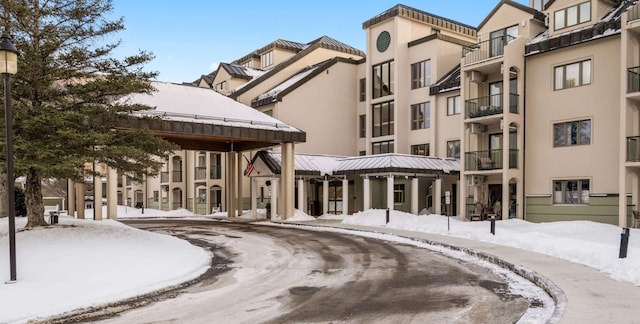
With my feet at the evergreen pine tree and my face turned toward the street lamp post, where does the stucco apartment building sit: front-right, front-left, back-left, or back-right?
back-left

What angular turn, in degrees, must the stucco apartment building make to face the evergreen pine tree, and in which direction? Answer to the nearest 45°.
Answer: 0° — it already faces it

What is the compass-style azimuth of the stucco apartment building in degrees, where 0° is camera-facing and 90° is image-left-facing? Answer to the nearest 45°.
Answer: approximately 45°
